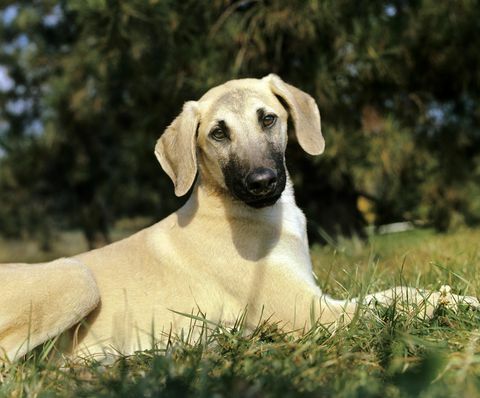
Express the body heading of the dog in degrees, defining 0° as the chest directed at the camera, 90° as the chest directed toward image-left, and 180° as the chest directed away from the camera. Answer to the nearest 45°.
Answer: approximately 270°
